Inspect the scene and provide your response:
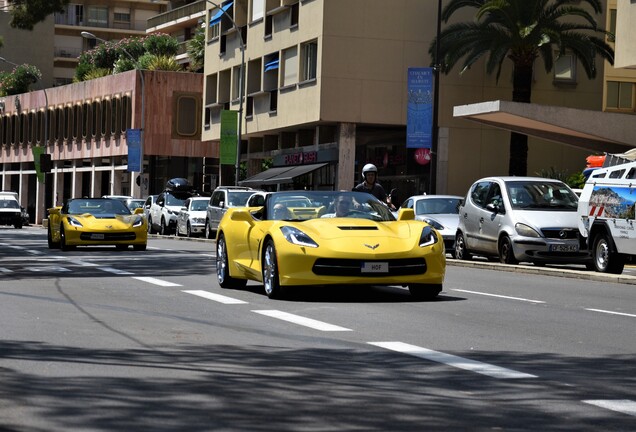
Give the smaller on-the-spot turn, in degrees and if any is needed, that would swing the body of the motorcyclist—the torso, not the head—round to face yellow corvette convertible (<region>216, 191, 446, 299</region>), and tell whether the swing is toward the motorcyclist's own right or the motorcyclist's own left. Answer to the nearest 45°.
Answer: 0° — they already face it

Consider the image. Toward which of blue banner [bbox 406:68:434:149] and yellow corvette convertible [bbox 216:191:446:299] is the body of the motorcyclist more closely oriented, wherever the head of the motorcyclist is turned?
the yellow corvette convertible

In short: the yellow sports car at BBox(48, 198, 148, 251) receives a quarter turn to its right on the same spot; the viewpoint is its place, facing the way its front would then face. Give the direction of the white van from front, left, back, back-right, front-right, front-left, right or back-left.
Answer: back-left

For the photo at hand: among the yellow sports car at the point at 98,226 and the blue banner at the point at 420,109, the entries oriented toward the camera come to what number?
2

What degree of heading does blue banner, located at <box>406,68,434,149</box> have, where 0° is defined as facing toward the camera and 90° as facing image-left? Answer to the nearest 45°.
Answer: approximately 0°

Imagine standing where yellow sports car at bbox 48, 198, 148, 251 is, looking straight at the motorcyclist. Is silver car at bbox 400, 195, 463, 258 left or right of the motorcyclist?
left
